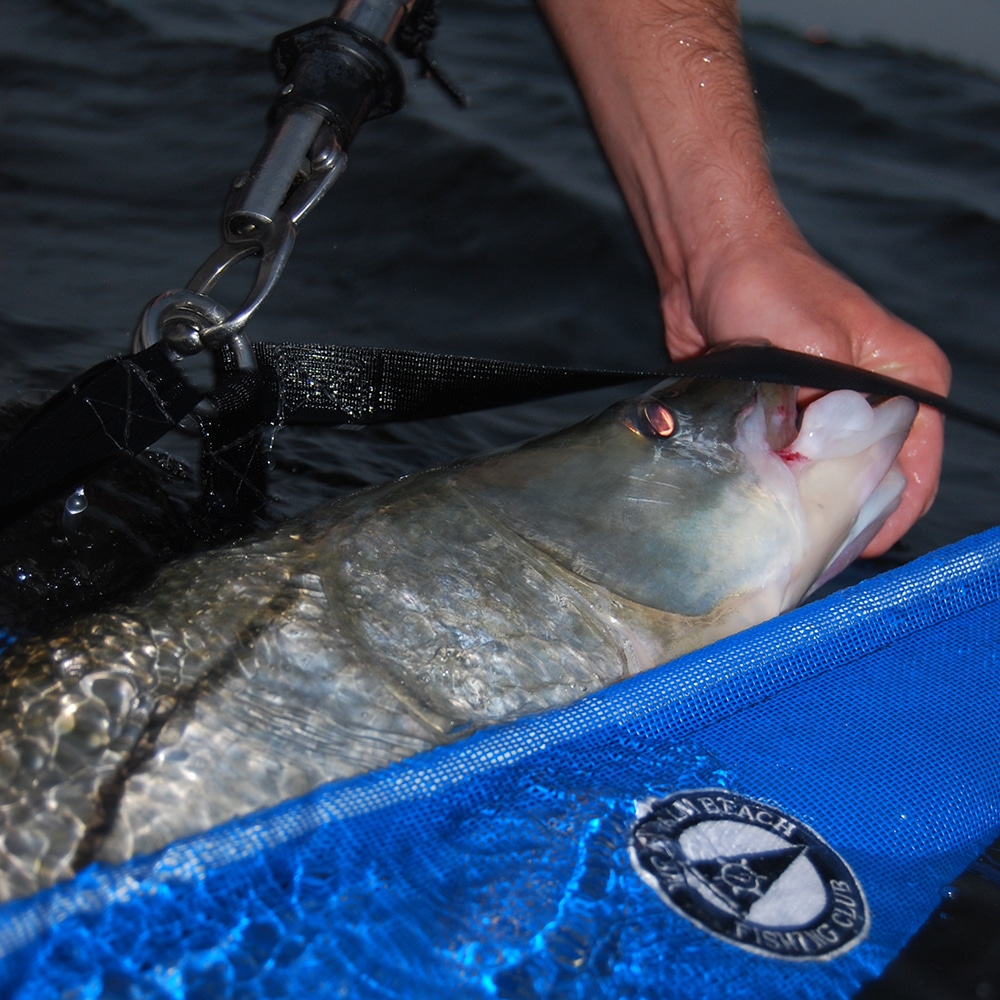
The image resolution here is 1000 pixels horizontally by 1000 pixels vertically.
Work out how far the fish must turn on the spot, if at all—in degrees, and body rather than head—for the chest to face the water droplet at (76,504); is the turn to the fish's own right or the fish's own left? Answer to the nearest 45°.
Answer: approximately 135° to the fish's own left

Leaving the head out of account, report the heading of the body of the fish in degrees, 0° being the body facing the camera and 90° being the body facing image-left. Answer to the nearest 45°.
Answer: approximately 270°
